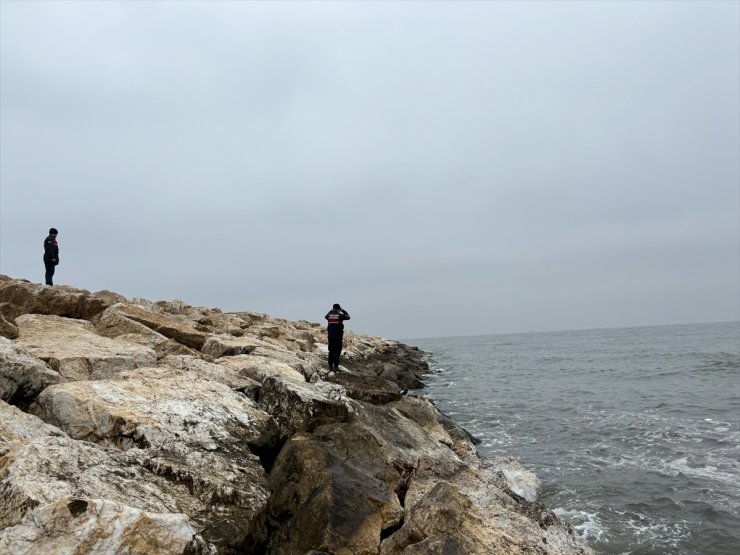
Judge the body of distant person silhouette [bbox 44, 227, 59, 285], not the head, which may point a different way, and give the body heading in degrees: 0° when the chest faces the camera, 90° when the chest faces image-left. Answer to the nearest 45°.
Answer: approximately 270°

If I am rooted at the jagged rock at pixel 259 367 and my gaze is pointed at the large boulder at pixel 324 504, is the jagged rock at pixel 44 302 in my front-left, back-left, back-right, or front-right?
back-right

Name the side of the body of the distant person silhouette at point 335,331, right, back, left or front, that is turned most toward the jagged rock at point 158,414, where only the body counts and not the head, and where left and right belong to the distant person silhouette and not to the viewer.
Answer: back

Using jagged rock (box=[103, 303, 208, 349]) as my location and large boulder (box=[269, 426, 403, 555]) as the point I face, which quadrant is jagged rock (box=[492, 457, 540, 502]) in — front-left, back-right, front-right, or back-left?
front-left

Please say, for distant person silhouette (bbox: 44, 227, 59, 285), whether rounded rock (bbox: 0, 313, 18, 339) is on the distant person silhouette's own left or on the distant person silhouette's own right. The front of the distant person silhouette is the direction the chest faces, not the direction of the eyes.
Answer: on the distant person silhouette's own right

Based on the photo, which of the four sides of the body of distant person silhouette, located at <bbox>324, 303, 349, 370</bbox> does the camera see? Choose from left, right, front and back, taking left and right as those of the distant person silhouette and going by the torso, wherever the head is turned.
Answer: back

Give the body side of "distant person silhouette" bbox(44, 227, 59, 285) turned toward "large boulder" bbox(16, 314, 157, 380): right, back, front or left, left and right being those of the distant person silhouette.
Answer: right

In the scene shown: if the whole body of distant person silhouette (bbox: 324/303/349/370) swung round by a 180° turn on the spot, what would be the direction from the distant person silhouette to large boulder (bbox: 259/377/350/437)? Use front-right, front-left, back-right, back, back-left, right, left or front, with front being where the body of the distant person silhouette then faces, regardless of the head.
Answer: front

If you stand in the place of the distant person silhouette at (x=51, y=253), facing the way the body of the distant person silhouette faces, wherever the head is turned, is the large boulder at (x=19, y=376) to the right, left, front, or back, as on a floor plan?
right

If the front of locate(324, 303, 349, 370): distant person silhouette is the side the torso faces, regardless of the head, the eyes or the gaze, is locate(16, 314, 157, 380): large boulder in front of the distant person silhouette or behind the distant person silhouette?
behind

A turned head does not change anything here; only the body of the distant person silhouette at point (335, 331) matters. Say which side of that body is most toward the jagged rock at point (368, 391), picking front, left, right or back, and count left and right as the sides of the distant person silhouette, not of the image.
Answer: back

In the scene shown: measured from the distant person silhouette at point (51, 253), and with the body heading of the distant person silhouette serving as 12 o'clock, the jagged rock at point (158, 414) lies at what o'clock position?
The jagged rock is roughly at 3 o'clock from the distant person silhouette.
